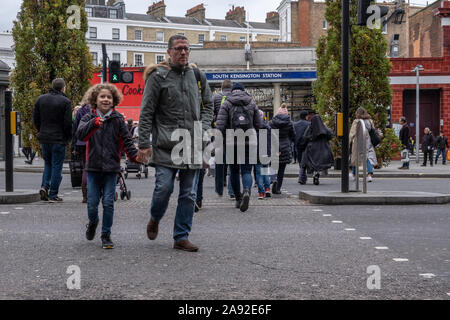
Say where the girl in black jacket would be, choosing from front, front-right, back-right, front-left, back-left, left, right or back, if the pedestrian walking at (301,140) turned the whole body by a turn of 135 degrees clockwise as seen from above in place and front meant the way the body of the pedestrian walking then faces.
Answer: front-right

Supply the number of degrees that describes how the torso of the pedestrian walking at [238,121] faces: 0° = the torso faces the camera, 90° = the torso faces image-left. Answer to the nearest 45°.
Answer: approximately 180°

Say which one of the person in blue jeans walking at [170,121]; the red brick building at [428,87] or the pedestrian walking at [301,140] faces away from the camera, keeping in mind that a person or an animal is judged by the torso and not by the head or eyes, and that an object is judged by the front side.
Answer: the pedestrian walking

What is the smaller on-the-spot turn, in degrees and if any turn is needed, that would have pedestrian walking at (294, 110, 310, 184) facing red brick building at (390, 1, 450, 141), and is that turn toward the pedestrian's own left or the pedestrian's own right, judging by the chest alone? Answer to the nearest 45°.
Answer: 0° — they already face it

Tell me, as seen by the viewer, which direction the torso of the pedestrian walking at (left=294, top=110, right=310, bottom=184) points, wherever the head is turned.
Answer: away from the camera

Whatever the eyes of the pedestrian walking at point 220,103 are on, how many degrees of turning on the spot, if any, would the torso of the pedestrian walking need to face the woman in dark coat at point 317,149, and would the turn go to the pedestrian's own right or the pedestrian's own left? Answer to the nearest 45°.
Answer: approximately 45° to the pedestrian's own right

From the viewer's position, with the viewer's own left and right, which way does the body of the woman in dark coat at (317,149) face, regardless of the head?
facing away from the viewer

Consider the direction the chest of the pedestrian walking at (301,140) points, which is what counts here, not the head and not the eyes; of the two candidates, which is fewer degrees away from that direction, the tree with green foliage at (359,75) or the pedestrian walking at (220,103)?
the tree with green foliage

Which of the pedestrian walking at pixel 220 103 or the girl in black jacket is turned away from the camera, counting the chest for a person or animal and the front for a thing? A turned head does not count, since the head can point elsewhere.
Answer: the pedestrian walking
